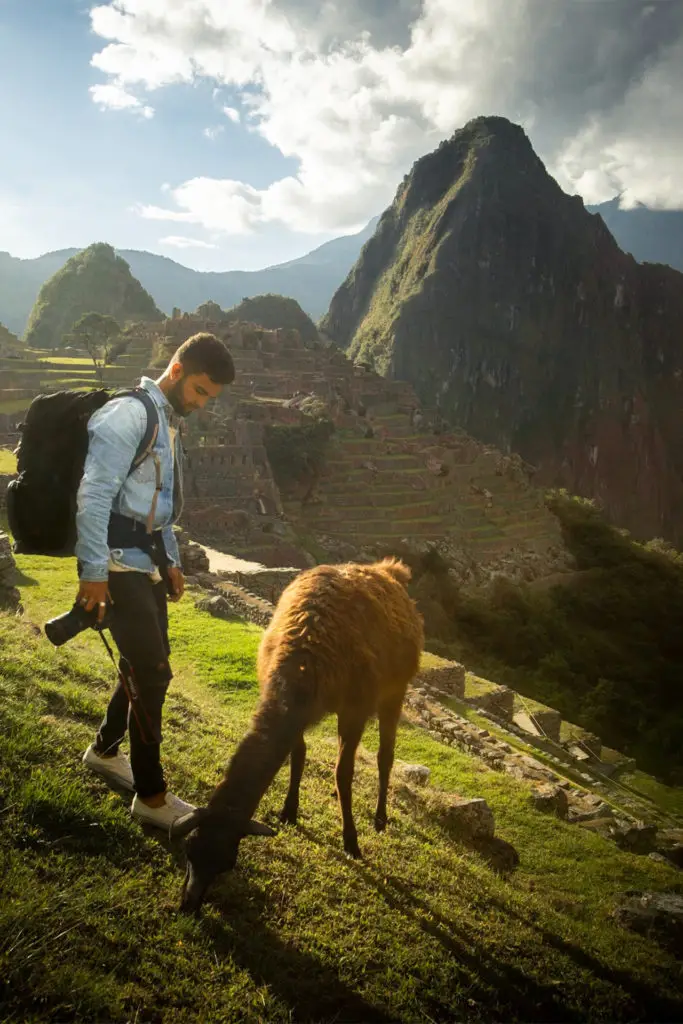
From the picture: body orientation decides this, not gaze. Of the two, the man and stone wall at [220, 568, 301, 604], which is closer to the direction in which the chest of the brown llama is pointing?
the man

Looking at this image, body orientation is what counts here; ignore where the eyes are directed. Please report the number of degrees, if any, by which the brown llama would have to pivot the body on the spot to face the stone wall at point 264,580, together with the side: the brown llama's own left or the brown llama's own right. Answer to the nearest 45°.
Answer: approximately 135° to the brown llama's own right

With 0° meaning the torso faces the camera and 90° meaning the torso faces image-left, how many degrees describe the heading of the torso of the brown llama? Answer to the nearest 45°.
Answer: approximately 45°

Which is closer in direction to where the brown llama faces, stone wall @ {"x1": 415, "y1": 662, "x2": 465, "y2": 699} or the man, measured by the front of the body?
the man

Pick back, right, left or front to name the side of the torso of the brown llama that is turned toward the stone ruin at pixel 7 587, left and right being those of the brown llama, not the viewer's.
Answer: right

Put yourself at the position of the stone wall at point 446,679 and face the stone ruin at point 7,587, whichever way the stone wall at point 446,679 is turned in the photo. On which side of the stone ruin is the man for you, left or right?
left

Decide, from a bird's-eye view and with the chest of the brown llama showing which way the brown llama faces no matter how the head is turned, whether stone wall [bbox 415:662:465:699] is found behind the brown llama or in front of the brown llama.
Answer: behind

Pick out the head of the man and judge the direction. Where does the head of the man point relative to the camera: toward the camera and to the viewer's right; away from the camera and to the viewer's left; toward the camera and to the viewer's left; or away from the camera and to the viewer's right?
toward the camera and to the viewer's right
